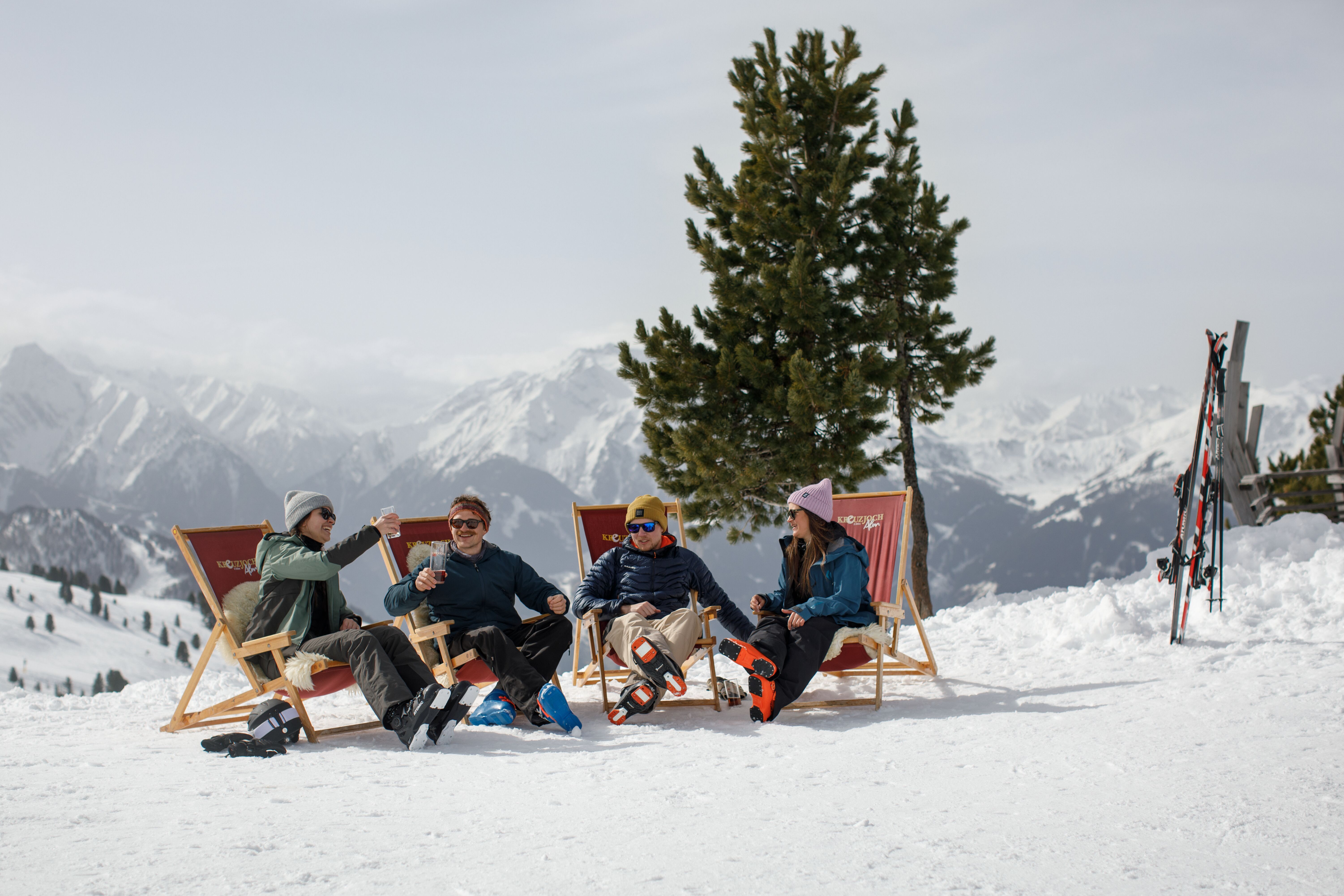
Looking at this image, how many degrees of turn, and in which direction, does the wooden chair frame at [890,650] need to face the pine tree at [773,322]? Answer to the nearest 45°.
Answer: approximately 135° to its right

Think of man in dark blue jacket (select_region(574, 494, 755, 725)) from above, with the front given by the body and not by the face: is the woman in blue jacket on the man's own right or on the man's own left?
on the man's own left

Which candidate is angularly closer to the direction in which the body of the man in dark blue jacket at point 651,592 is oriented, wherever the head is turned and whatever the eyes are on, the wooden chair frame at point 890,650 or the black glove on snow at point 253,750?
the black glove on snow

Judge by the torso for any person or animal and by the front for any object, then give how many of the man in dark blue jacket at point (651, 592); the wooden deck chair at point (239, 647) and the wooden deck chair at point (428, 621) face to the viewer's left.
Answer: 0

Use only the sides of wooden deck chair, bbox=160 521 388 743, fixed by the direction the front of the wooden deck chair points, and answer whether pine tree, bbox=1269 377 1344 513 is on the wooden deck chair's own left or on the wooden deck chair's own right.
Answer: on the wooden deck chair's own left

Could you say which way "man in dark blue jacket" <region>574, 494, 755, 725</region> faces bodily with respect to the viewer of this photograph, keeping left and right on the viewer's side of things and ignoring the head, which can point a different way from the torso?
facing the viewer

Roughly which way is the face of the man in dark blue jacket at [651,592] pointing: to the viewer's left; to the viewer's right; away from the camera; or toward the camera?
toward the camera

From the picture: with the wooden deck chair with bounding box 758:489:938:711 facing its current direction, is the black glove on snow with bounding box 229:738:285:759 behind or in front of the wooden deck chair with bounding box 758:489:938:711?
in front

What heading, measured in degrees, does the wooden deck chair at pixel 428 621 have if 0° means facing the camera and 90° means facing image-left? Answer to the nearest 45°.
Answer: approximately 315°

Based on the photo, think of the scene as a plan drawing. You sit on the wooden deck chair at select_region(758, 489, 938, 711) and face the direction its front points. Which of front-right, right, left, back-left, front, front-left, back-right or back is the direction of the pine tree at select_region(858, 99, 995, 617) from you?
back-right

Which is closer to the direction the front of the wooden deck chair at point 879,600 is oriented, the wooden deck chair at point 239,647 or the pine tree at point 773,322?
the wooden deck chair
